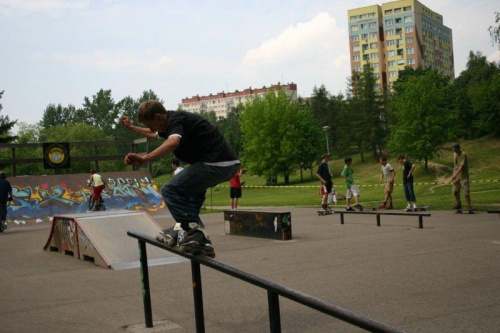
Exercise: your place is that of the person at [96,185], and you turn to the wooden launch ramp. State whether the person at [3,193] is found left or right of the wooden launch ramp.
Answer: right

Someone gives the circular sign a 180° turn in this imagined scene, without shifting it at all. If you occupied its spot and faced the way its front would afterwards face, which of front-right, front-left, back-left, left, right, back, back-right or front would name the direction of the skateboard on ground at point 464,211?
back-right

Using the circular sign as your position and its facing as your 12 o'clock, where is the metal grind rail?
The metal grind rail is roughly at 12 o'clock from the circular sign.

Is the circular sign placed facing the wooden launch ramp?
yes

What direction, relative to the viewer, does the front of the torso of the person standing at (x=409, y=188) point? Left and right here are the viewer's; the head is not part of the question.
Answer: facing to the left of the viewer

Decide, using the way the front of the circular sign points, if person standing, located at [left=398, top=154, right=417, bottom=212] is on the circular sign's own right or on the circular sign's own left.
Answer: on the circular sign's own left

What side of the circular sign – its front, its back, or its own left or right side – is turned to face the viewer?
front
